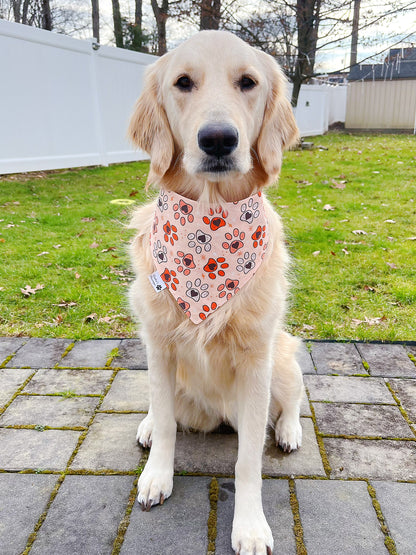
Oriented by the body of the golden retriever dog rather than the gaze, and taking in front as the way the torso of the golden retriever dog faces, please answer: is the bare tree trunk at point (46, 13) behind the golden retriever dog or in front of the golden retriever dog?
behind

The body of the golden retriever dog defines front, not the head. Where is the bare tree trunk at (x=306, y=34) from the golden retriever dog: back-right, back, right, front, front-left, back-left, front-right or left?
back

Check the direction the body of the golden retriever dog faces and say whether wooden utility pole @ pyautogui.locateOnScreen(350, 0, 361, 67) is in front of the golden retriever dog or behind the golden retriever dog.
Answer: behind

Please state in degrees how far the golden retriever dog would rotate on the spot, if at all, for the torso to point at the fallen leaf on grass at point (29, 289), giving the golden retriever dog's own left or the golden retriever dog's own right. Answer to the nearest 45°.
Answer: approximately 135° to the golden retriever dog's own right

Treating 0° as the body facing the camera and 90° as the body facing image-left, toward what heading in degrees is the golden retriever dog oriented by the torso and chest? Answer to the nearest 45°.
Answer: approximately 0°

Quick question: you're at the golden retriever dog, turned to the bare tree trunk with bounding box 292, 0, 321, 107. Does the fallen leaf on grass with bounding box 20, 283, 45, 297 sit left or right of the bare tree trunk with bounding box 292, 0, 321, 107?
left

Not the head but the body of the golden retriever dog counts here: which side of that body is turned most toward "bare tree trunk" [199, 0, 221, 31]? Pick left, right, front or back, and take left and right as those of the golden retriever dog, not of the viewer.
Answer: back

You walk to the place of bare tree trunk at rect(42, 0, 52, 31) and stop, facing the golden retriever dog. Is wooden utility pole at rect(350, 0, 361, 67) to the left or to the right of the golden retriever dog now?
left

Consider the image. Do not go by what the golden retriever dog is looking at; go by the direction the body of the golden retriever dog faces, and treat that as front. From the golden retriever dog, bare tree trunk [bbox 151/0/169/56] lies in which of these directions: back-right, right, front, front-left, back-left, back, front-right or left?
back

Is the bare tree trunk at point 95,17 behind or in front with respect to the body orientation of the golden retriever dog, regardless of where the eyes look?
behind
